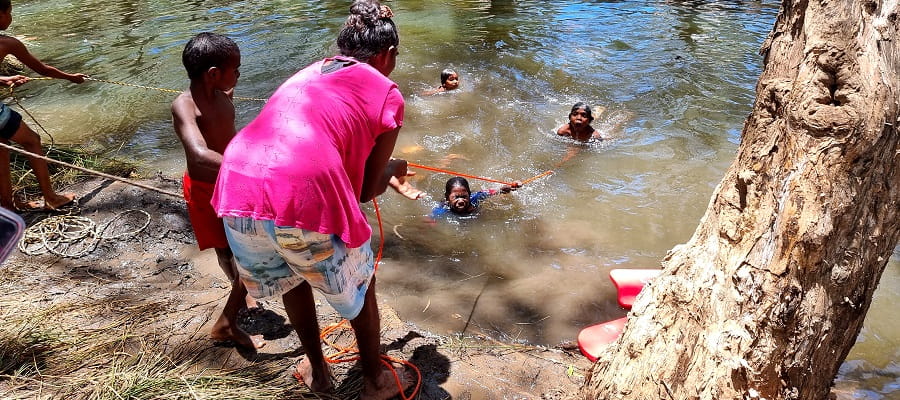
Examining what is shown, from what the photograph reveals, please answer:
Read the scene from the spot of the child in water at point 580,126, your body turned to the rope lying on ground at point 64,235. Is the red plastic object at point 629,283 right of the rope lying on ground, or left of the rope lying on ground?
left

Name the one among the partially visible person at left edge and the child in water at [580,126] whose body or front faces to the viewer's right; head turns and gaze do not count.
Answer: the partially visible person at left edge

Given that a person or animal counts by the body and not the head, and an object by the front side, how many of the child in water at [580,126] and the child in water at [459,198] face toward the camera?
2

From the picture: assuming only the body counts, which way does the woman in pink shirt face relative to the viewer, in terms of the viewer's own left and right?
facing away from the viewer and to the right of the viewer

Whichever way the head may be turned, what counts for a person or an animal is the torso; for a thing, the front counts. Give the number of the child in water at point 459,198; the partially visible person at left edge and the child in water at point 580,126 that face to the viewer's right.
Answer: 1

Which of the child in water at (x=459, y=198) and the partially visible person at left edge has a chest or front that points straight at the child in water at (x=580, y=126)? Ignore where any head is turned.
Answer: the partially visible person at left edge

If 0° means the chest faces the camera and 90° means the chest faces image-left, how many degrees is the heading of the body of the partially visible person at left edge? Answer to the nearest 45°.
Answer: approximately 270°

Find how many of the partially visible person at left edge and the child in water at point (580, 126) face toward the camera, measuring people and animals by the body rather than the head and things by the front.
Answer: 1

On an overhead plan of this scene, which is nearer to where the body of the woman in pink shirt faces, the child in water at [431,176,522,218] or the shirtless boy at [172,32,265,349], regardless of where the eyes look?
the child in water

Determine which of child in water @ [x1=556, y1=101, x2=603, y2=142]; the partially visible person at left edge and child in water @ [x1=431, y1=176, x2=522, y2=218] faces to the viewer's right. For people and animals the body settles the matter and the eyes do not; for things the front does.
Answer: the partially visible person at left edge

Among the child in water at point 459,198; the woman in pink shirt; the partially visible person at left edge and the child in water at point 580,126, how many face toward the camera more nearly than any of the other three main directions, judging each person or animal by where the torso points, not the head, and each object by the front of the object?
2

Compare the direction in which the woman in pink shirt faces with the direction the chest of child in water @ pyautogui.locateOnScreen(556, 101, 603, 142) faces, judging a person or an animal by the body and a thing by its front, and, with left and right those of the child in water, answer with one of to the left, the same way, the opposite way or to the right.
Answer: the opposite way
